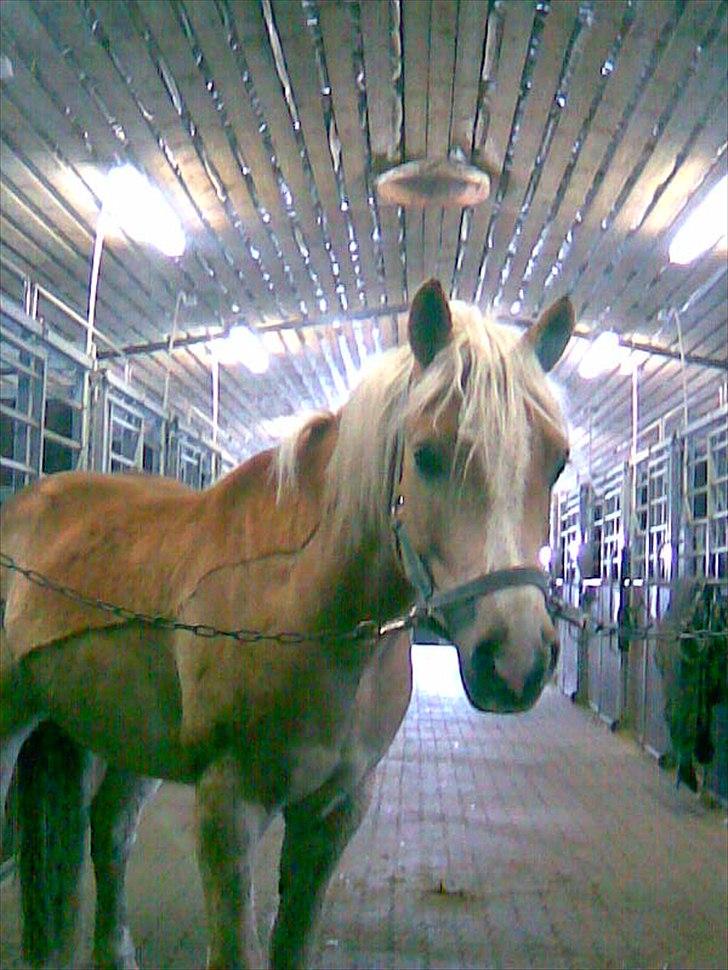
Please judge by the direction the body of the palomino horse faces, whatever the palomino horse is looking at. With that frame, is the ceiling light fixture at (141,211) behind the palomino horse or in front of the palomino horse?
behind

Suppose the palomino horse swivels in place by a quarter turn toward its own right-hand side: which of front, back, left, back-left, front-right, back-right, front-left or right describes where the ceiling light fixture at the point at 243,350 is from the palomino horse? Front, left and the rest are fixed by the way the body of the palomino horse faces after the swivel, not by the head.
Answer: back-right

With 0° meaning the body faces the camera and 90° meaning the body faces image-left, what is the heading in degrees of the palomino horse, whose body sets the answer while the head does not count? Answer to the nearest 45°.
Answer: approximately 315°

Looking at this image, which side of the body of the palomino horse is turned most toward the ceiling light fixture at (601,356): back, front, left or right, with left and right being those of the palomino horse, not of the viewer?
left

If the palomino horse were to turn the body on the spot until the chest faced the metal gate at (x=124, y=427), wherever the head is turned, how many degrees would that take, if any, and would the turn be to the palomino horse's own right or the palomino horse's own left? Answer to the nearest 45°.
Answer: approximately 135° to the palomino horse's own left

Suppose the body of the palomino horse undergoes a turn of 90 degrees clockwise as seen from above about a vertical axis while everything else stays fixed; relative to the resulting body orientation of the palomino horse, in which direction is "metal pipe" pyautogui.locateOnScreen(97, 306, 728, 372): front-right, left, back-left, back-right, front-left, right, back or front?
back-right
